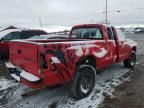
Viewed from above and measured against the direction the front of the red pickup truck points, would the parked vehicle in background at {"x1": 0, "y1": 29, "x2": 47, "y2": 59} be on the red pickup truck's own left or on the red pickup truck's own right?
on the red pickup truck's own left

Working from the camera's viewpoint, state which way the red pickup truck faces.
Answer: facing away from the viewer and to the right of the viewer
